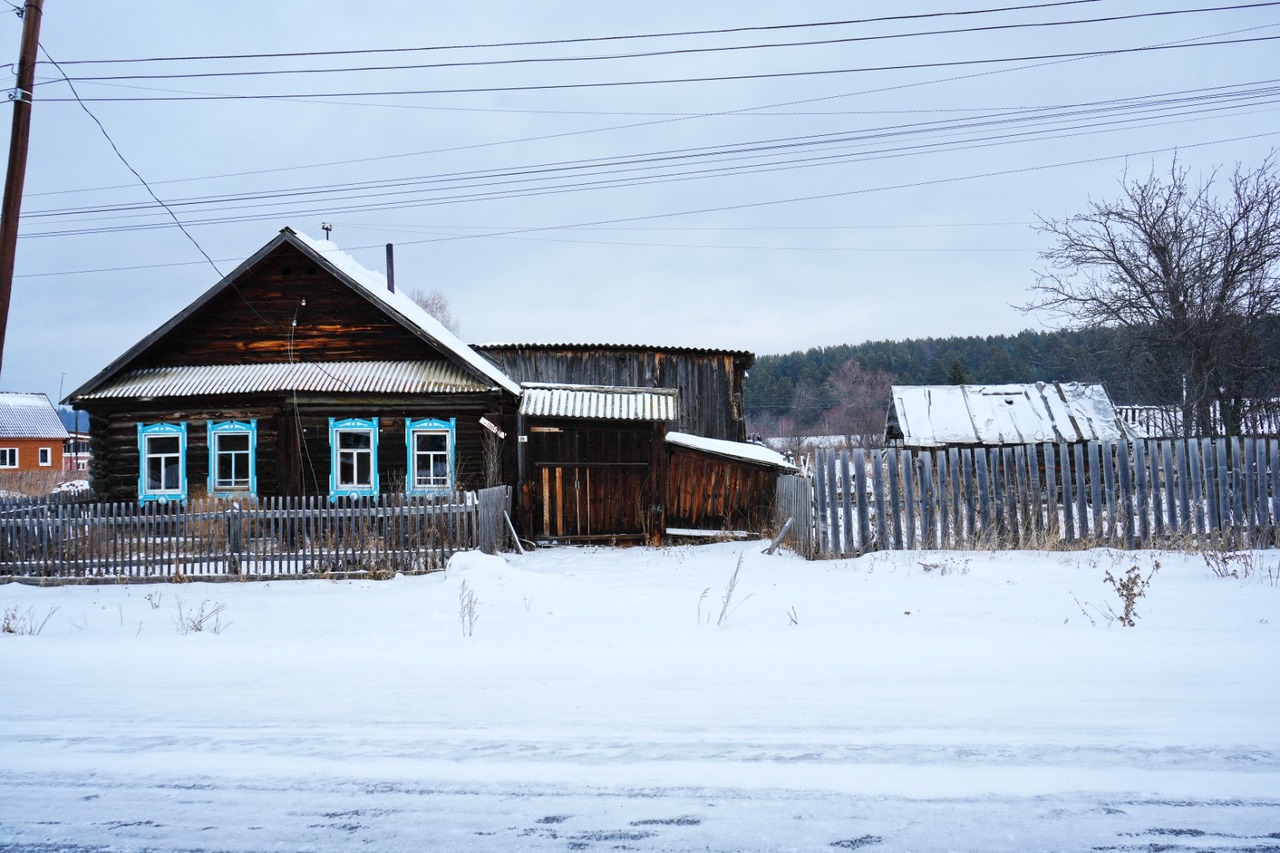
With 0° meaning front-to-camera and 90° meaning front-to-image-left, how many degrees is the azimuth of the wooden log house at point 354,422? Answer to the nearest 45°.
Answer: approximately 0°

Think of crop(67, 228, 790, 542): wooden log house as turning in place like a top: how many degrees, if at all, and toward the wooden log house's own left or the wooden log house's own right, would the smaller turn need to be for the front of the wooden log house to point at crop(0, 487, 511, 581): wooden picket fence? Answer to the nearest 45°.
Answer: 0° — it already faces it

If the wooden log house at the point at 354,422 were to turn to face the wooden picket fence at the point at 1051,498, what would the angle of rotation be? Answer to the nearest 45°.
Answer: approximately 45° to its left

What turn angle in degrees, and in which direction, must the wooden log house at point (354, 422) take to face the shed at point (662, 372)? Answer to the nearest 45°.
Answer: approximately 135° to its left

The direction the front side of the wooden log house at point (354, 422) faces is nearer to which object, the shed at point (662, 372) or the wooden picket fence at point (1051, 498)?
the wooden picket fence

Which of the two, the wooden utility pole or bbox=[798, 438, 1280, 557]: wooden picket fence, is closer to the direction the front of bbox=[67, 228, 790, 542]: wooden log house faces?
the wooden utility pole
